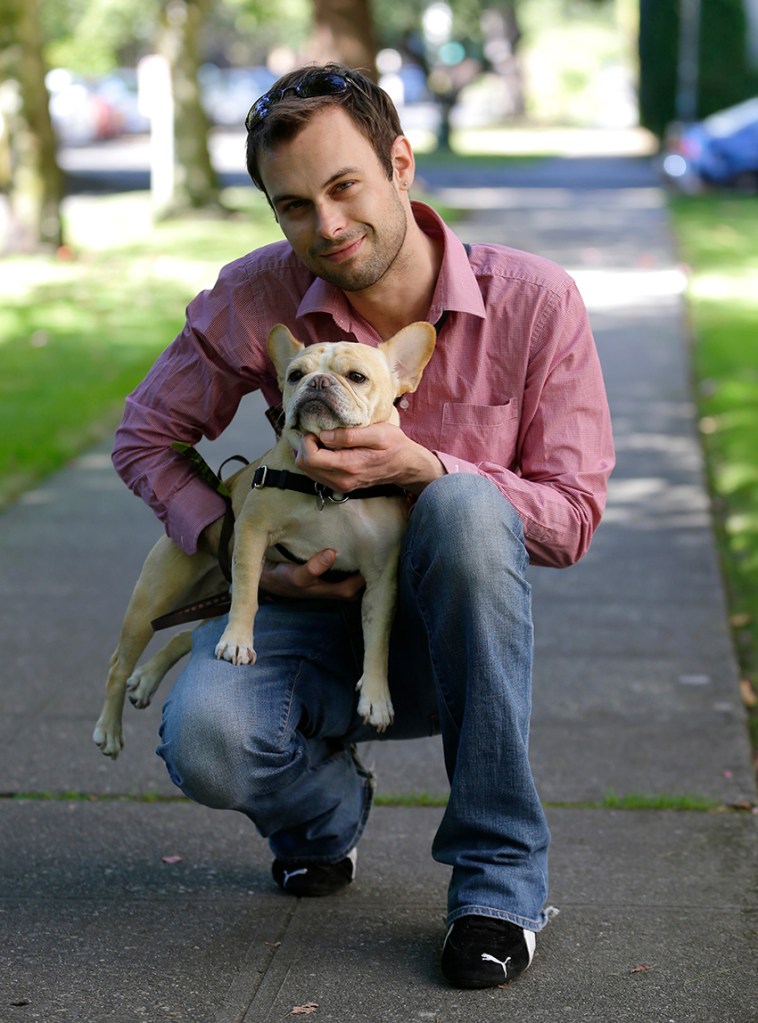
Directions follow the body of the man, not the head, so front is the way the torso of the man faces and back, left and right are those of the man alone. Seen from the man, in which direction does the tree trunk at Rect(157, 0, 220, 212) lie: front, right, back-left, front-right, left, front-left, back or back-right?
back

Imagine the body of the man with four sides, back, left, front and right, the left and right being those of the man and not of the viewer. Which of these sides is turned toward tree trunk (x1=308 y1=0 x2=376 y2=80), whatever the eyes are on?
back

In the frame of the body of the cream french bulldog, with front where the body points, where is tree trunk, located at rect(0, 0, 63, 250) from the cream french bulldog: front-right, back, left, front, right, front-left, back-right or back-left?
back-left

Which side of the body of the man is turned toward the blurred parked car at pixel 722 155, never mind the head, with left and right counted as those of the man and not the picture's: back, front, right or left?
back

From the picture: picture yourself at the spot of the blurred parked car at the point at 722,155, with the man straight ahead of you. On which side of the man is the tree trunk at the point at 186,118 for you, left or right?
right

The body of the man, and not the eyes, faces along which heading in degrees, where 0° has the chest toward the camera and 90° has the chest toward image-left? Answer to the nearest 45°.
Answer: approximately 0°

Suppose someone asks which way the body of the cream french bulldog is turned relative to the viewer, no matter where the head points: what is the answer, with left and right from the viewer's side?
facing the viewer and to the right of the viewer

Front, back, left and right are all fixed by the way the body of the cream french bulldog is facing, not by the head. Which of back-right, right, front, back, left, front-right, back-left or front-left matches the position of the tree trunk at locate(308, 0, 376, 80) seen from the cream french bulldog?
back-left

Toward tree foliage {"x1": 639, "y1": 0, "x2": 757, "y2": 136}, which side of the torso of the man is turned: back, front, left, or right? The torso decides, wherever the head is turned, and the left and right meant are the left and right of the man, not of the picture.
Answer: back

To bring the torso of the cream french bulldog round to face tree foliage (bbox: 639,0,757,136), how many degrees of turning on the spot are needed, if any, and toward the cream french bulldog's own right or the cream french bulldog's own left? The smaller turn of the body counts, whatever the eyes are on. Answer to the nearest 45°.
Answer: approximately 135° to the cream french bulldog's own left
